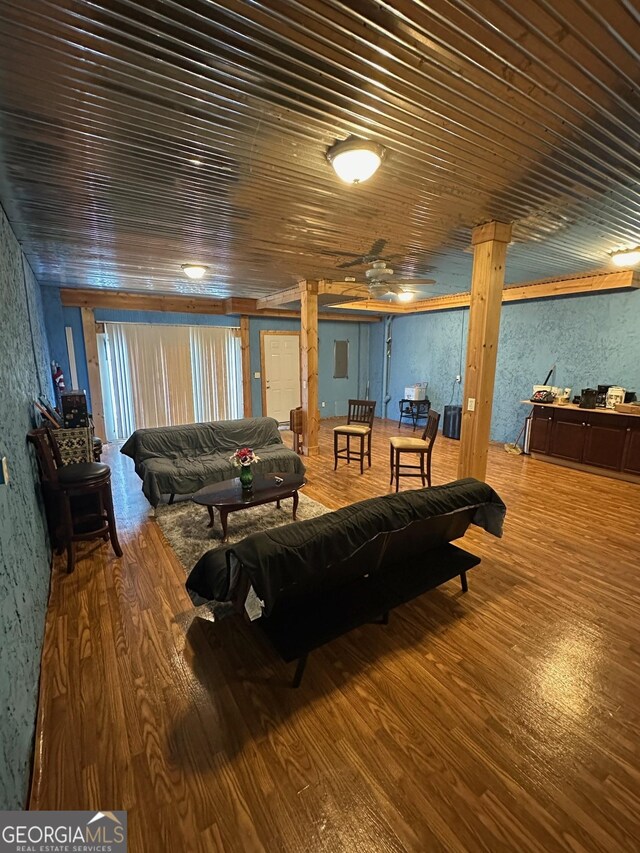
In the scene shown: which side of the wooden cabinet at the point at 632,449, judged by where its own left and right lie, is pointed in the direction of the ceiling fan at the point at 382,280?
front

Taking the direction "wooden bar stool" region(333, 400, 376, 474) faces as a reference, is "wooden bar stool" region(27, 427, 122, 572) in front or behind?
in front

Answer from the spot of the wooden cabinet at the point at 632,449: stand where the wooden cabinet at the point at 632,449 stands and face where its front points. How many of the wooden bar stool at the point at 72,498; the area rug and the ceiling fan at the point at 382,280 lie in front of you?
3

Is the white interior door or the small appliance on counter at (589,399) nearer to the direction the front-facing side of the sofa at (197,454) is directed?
the small appliance on counter

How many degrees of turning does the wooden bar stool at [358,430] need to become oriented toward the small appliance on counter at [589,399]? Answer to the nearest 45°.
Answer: approximately 135° to its left

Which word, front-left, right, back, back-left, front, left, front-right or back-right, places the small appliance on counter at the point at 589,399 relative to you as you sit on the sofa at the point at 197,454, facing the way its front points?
front-left

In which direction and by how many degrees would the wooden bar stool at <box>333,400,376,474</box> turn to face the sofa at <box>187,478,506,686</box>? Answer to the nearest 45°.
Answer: approximately 45° to its left

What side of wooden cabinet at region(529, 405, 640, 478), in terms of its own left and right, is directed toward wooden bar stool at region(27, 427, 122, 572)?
front

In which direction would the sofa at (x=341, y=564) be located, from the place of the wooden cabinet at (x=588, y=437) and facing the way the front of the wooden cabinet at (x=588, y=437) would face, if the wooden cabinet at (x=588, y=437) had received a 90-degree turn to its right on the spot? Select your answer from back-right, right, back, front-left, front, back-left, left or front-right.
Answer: back-left

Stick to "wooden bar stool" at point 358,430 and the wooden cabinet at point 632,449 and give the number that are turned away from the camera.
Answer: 0

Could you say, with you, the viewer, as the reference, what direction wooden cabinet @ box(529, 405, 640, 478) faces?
facing the viewer and to the left of the viewer

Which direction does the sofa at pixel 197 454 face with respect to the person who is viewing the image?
facing the viewer and to the right of the viewer

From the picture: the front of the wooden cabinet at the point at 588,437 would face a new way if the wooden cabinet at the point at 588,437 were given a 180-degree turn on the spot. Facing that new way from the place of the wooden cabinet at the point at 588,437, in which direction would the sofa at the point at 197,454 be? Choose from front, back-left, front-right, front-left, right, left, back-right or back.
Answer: back

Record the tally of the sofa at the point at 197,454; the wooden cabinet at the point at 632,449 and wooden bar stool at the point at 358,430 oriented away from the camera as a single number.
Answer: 0

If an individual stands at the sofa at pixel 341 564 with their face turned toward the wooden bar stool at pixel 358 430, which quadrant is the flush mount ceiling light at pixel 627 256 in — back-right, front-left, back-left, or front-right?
front-right

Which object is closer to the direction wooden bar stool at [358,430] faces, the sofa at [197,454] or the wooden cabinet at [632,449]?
the sofa

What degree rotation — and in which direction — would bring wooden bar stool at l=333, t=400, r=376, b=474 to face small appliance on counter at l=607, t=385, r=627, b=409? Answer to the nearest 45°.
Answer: approximately 135° to its left

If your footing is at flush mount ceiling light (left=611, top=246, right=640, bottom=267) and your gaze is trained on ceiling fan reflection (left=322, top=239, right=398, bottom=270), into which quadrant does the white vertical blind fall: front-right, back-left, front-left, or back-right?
front-right

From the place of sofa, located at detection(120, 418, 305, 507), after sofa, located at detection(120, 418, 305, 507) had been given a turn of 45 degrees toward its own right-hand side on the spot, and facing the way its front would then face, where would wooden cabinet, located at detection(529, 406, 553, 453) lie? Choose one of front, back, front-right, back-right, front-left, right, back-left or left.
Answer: left
